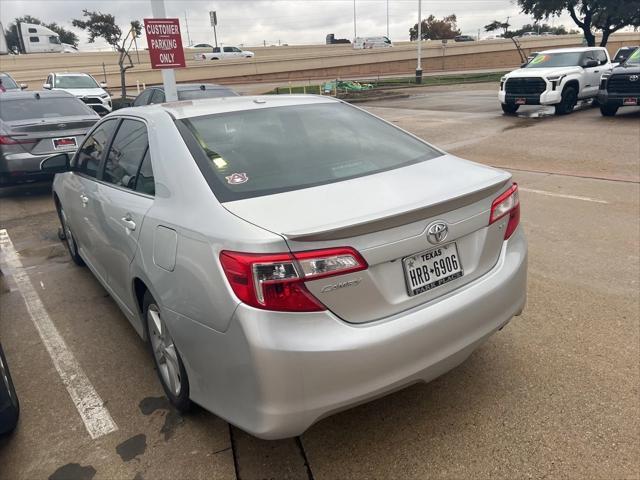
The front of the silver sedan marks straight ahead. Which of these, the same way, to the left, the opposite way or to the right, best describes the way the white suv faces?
the opposite way

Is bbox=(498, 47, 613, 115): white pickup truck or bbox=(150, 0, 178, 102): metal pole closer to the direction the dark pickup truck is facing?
the metal pole

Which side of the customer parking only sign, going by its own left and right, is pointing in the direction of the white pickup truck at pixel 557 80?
left

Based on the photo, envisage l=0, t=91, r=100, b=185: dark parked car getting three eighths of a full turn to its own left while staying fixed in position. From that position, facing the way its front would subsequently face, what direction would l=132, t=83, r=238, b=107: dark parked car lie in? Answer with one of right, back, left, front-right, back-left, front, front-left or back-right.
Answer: back-left

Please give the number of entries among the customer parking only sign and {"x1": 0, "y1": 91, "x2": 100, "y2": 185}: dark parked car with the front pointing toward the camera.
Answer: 1

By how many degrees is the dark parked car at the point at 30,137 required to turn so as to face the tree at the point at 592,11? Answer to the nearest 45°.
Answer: approximately 90° to its right

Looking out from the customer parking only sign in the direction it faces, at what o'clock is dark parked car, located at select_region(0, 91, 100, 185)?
The dark parked car is roughly at 2 o'clock from the customer parking only sign.

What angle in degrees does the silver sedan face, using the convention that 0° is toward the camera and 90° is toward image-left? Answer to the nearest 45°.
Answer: approximately 135°

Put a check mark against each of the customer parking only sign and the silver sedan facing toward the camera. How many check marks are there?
1

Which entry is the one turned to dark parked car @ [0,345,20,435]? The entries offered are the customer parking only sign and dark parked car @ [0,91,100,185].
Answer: the customer parking only sign

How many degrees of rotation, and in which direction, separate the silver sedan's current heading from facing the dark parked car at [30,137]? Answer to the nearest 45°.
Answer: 0° — it already faces it

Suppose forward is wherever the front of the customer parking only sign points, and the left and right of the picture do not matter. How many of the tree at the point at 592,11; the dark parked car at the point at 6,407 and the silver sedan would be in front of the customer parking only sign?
2
